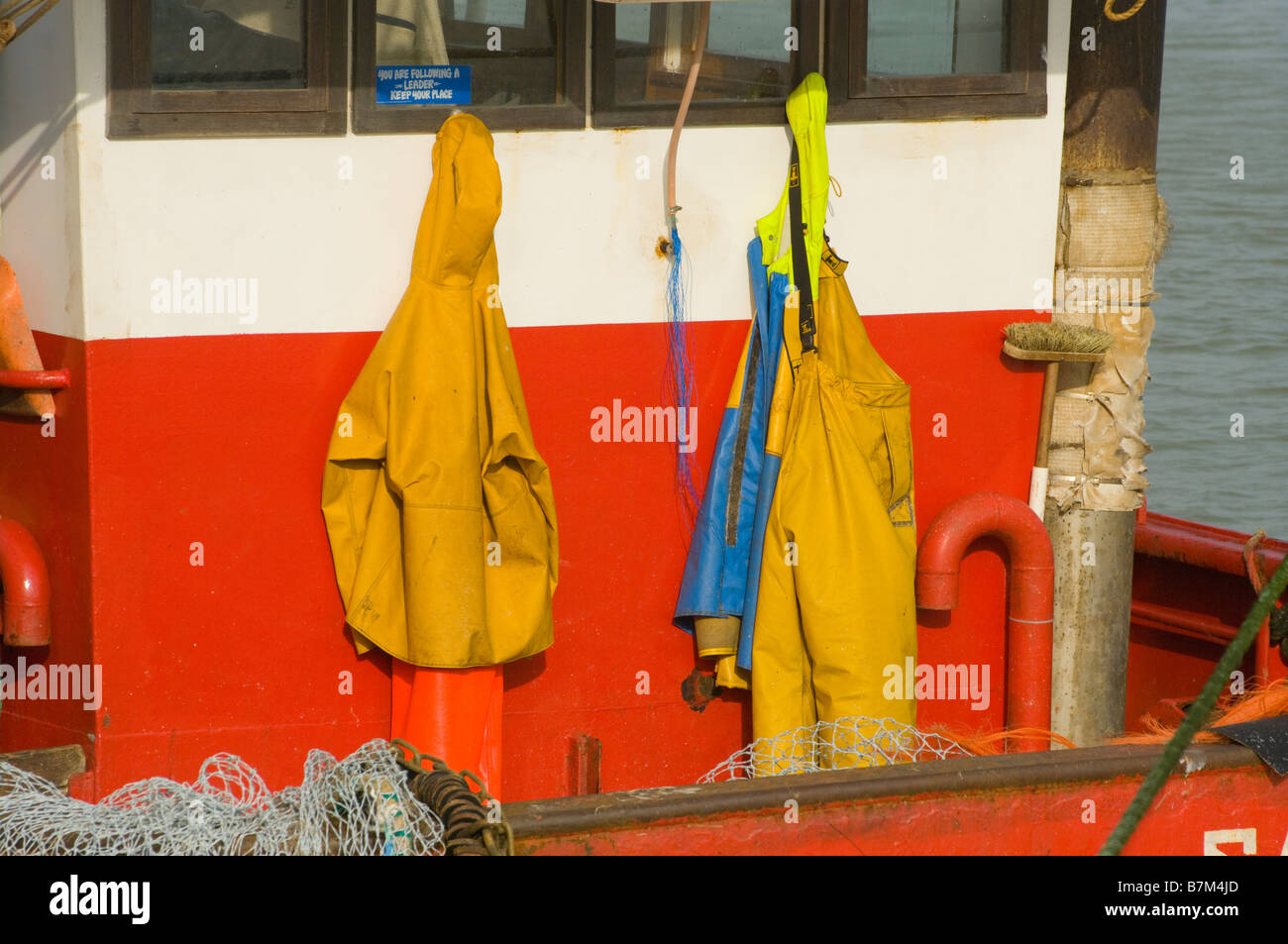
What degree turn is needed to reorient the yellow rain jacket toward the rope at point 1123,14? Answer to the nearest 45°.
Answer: approximately 90° to its right

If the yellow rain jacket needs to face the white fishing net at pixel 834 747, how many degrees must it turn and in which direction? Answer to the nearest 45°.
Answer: approximately 90° to its right

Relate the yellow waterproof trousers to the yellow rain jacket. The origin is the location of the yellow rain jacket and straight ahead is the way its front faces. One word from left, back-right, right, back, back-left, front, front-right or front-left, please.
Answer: right

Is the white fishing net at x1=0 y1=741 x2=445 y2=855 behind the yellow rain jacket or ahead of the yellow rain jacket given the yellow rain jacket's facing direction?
behind

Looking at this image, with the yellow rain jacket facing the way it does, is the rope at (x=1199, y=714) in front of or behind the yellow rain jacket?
behind

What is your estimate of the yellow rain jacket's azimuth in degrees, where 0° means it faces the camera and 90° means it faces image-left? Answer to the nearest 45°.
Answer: approximately 180°

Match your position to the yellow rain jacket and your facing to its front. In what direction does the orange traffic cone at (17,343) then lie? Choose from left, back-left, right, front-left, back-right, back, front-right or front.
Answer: left

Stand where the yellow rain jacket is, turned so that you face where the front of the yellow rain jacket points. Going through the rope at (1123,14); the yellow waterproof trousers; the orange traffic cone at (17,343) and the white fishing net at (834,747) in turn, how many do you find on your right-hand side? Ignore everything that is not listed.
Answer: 3
